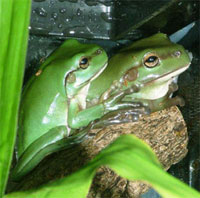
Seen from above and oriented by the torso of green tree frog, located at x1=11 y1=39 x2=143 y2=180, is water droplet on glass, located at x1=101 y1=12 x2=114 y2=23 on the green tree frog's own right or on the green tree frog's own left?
on the green tree frog's own left

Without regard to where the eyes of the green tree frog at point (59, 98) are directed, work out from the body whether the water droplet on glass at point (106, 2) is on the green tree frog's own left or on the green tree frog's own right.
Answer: on the green tree frog's own left

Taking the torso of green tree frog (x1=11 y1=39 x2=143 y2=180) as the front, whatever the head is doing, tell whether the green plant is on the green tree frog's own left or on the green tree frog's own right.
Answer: on the green tree frog's own right

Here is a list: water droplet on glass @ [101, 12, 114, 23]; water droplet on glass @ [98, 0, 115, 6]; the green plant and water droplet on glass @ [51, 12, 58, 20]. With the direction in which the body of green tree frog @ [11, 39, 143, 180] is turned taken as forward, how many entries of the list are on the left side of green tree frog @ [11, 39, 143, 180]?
3

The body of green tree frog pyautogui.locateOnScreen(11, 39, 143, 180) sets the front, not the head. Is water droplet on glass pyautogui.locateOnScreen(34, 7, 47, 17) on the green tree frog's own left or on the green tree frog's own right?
on the green tree frog's own left

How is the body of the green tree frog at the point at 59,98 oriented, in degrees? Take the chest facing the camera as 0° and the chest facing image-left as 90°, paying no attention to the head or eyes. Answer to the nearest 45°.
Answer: approximately 270°

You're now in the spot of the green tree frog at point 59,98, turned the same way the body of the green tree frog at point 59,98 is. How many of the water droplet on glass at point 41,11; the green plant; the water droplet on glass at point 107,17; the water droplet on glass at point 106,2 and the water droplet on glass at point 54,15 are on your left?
4

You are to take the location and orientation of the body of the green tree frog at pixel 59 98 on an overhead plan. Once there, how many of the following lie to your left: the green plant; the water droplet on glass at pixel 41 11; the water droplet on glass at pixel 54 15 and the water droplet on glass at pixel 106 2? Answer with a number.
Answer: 3

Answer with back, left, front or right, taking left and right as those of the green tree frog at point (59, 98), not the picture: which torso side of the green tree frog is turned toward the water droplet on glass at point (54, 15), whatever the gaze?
left
